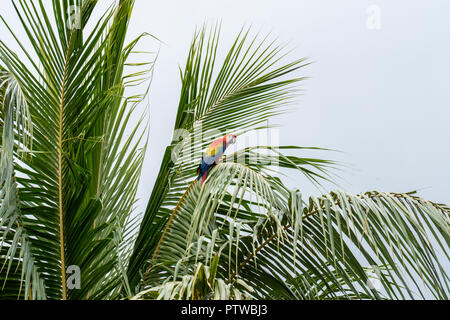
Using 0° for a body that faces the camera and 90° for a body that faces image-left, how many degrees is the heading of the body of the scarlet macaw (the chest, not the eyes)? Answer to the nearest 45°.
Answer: approximately 270°
